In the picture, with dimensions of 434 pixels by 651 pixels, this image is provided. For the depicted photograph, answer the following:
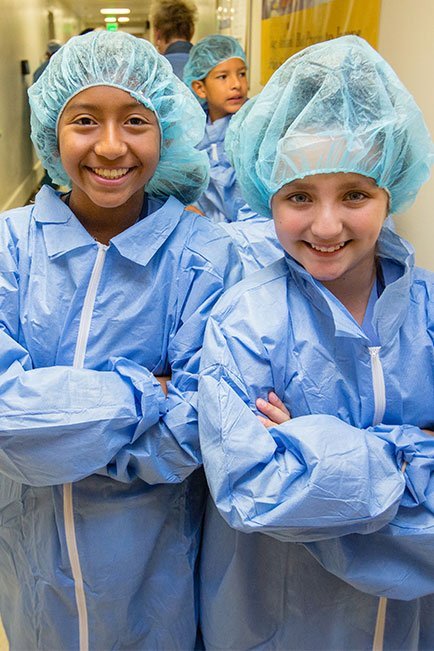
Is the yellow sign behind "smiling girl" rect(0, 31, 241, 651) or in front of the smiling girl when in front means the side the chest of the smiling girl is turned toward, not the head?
behind

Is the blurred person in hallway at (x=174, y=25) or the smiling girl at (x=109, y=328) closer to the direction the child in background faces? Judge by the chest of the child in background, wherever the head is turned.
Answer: the smiling girl

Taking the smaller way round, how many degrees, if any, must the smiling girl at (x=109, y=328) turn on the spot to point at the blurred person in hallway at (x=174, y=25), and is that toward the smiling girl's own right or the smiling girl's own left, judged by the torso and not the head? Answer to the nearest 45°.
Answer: approximately 180°

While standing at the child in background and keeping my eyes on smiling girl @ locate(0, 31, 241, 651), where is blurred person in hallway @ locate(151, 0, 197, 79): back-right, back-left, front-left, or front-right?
back-right

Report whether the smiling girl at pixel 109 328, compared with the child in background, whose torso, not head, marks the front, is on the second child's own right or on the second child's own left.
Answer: on the second child's own right

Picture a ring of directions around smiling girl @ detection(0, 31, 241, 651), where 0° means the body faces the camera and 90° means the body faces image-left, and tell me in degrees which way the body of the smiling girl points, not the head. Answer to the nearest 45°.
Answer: approximately 0°

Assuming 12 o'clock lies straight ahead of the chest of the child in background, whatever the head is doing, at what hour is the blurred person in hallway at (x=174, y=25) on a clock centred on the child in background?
The blurred person in hallway is roughly at 7 o'clock from the child in background.

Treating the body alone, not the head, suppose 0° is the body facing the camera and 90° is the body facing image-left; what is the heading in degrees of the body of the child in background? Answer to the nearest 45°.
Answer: approximately 315°
